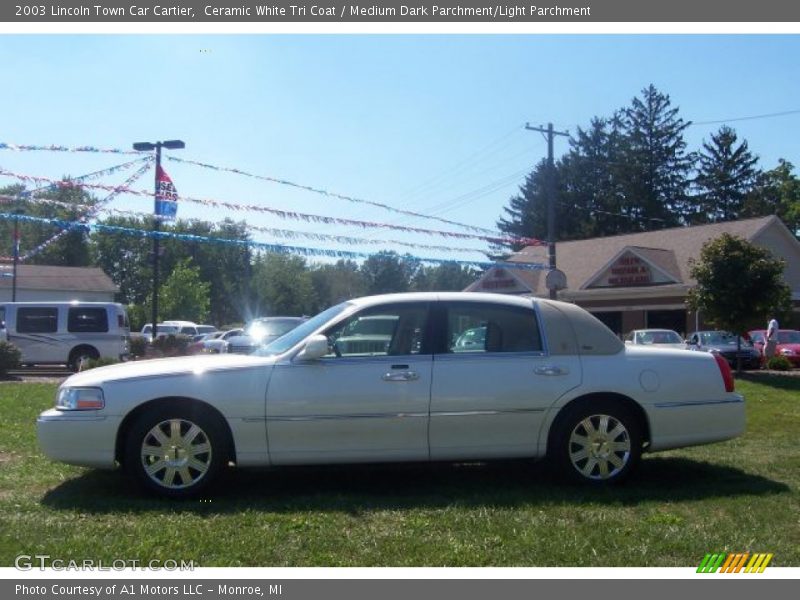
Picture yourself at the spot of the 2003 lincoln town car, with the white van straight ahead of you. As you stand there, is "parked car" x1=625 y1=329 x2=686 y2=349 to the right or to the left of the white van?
right

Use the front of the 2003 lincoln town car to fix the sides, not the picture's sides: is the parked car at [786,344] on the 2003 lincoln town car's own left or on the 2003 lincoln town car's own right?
on the 2003 lincoln town car's own right

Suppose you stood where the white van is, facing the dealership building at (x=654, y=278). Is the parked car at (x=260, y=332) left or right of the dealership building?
right

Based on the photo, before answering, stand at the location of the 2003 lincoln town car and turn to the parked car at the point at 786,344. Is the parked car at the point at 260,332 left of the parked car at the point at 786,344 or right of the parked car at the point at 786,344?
left

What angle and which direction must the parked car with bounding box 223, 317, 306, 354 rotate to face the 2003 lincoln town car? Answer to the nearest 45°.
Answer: approximately 45° to its left

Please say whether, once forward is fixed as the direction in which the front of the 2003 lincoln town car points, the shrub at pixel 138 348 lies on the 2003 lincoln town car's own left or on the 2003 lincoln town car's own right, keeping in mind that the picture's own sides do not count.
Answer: on the 2003 lincoln town car's own right

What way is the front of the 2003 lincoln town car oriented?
to the viewer's left

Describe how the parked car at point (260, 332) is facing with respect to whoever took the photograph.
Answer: facing the viewer and to the left of the viewer

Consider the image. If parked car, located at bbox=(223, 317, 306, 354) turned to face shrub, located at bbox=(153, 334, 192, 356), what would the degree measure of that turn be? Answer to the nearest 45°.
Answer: approximately 90° to its right

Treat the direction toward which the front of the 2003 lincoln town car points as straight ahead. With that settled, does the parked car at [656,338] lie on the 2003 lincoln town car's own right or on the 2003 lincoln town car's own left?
on the 2003 lincoln town car's own right
